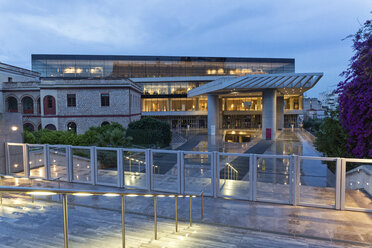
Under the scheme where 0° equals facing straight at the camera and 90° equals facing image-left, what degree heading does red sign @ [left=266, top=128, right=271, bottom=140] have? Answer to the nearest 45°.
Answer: approximately 0°

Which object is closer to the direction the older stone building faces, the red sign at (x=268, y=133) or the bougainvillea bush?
the bougainvillea bush

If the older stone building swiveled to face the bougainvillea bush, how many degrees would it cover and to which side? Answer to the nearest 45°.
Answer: approximately 45° to its left

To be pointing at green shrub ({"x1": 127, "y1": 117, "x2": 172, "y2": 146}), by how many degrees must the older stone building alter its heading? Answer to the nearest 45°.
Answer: approximately 45° to its left

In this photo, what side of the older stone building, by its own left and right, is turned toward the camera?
front

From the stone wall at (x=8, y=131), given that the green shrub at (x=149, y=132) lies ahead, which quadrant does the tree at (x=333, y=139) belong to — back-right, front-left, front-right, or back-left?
front-right

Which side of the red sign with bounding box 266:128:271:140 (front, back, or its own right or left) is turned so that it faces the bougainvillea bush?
front

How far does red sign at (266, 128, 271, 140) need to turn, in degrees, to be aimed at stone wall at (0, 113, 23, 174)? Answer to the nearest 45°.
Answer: approximately 45° to its right

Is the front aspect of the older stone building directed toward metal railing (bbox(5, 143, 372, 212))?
yes

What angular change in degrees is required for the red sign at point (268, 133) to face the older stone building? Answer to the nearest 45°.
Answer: approximately 45° to its right

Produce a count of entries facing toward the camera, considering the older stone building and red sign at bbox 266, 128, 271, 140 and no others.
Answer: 2

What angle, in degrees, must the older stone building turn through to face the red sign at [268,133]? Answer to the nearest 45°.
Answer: approximately 90° to its left

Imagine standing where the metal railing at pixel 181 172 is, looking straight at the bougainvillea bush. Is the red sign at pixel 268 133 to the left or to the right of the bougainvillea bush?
left
